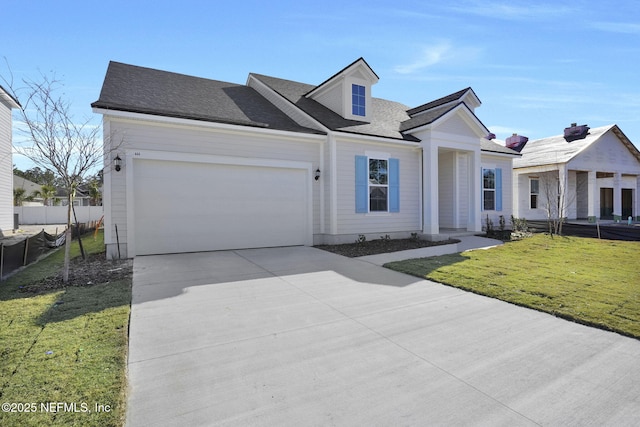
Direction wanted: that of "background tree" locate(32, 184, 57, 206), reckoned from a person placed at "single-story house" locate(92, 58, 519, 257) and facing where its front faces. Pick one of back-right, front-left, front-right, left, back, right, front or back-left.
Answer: back

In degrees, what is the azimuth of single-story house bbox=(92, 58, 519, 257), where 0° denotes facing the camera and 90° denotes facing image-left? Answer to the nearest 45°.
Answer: approximately 315°

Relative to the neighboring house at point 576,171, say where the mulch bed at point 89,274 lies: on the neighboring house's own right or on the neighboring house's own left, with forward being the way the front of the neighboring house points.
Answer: on the neighboring house's own right

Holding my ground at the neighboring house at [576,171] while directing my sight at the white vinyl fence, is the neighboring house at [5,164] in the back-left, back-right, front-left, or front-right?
front-left

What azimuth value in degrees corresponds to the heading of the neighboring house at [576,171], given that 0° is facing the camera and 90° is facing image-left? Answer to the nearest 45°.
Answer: approximately 315°

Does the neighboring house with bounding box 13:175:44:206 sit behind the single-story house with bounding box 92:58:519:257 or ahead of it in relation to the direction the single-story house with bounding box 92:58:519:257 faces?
behind

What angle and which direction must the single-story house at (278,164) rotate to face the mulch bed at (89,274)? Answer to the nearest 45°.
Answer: approximately 90° to its right

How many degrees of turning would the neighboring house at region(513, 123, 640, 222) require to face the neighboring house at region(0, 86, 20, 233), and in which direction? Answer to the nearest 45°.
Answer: approximately 90° to its right

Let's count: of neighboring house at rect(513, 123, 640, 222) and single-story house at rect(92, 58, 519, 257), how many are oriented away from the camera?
0

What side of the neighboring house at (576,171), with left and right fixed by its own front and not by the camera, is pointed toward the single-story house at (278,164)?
right
